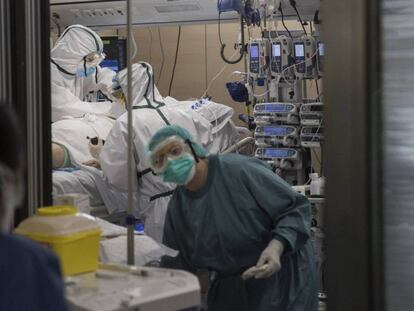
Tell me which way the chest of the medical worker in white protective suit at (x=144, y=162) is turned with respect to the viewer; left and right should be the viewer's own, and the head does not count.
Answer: facing away from the viewer and to the left of the viewer

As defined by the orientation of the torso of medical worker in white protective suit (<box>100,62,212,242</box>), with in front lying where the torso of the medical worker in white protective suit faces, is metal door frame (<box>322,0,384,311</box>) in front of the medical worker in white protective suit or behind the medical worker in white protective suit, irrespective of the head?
behind

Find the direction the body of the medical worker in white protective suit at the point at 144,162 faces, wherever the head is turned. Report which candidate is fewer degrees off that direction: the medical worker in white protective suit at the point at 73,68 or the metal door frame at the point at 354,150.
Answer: the medical worker in white protective suit

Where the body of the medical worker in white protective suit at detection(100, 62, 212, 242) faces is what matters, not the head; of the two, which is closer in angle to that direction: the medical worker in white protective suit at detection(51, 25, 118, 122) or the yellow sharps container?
the medical worker in white protective suit

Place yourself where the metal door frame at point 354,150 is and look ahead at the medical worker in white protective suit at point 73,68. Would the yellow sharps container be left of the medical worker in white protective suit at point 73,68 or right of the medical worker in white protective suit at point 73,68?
left

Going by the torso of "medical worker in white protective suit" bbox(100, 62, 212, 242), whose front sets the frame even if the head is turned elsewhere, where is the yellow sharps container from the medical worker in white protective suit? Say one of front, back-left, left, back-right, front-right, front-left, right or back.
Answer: back-left
